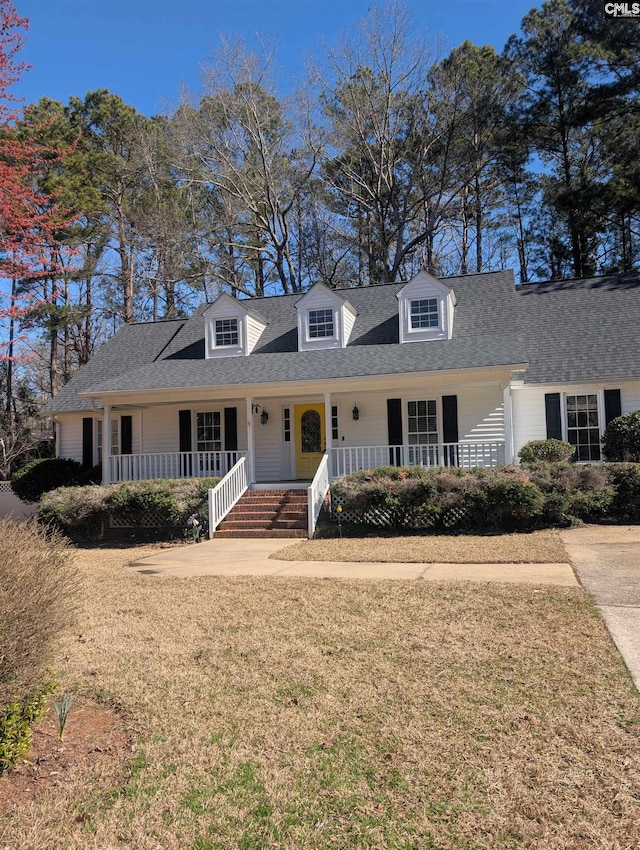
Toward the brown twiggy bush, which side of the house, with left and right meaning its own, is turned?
front

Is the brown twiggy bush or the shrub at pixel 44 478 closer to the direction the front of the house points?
the brown twiggy bush

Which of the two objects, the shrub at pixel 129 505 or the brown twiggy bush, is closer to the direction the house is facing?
the brown twiggy bush

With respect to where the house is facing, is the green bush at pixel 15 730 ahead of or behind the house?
ahead

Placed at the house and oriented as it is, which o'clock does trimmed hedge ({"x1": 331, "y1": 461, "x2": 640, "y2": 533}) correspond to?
The trimmed hedge is roughly at 11 o'clock from the house.

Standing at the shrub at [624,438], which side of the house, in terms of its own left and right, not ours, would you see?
left

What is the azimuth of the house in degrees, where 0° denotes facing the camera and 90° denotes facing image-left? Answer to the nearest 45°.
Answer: approximately 0°

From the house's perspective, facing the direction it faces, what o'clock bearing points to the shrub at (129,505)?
The shrub is roughly at 2 o'clock from the house.
